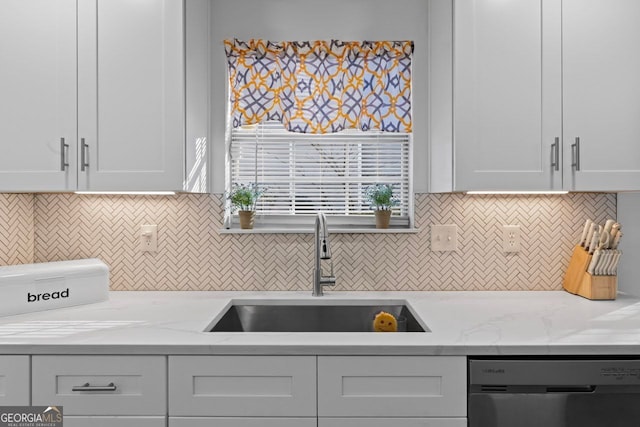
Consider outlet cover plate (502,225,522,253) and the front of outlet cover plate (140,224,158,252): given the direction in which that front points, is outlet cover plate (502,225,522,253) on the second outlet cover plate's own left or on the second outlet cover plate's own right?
on the second outlet cover plate's own left

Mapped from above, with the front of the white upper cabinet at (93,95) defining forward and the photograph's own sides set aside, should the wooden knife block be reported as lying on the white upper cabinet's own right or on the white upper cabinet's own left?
on the white upper cabinet's own left

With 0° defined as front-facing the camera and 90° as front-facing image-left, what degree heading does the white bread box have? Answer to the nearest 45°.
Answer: approximately 315°

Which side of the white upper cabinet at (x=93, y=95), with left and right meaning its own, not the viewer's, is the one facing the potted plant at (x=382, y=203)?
left

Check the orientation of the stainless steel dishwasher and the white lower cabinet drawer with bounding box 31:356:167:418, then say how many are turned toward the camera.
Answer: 2
